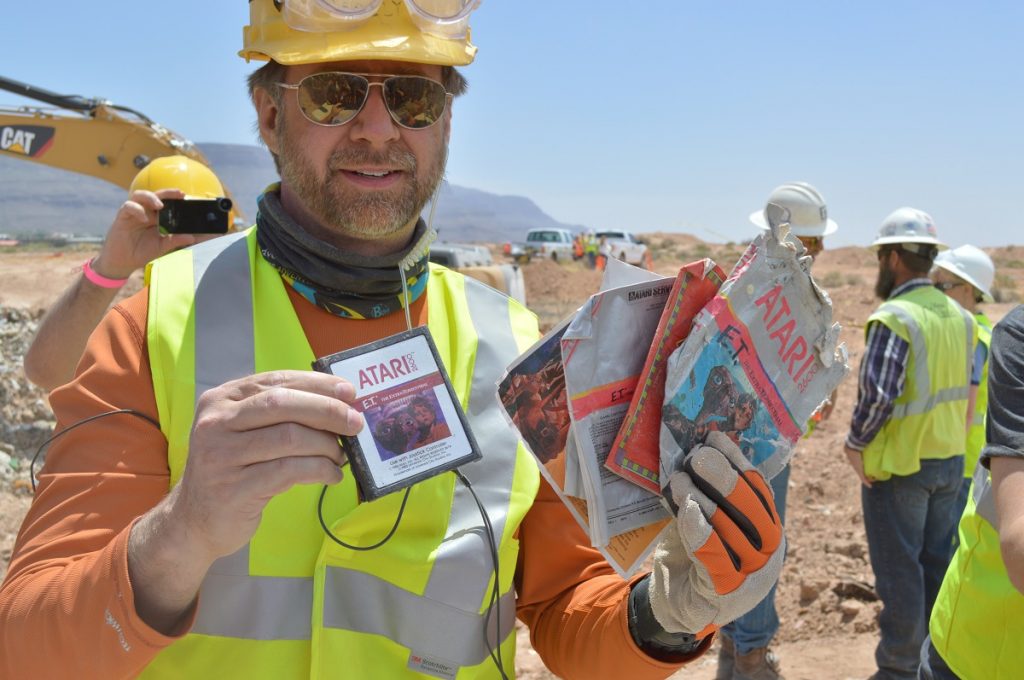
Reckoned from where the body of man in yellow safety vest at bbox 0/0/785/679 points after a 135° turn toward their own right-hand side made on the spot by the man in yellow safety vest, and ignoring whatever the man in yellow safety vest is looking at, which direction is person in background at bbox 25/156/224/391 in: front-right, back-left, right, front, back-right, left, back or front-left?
front

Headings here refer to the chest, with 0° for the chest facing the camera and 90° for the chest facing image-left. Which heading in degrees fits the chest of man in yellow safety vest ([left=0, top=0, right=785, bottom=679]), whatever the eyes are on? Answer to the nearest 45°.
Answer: approximately 0°

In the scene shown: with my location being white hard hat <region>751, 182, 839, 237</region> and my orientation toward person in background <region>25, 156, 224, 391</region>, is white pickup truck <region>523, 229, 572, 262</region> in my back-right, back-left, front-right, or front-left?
back-right

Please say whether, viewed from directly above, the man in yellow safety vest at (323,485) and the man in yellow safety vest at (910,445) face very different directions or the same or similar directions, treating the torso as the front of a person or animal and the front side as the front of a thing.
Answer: very different directions

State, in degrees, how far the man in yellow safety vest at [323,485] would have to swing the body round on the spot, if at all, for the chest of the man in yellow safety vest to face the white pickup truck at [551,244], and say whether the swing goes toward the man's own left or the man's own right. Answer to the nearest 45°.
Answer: approximately 180°

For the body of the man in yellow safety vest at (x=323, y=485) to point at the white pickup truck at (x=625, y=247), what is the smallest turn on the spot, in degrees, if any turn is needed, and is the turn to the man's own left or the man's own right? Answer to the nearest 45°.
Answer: approximately 180°

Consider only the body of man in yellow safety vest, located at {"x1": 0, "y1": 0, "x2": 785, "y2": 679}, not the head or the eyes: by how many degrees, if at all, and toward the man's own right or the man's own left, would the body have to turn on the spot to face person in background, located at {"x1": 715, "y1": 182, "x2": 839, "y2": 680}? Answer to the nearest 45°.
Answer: approximately 135° to the man's own left

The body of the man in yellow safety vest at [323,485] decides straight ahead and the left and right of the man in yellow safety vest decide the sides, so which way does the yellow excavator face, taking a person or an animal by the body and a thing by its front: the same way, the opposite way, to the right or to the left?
to the left

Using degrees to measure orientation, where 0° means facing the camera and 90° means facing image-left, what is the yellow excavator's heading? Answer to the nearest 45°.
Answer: approximately 270°
